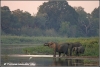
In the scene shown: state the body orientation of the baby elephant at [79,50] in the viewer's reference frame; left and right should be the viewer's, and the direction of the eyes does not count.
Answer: facing to the left of the viewer
